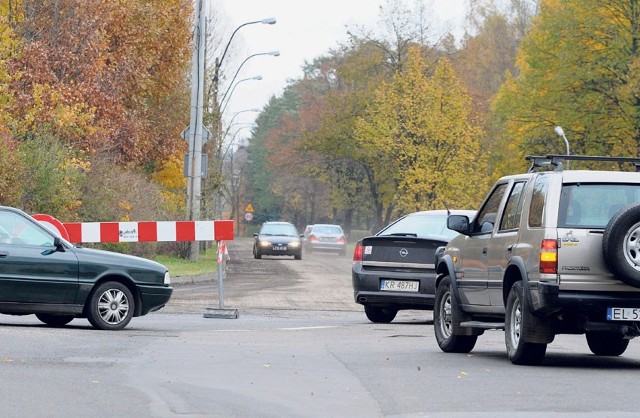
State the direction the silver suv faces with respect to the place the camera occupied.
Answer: facing away from the viewer and to the left of the viewer

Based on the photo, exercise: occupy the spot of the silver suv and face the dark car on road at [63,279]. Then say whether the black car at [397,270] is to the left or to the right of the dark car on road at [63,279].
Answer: right

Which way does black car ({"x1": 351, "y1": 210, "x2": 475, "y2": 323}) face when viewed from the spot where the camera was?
facing away from the viewer and to the right of the viewer

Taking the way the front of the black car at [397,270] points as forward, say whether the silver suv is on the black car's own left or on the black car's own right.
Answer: on the black car's own right

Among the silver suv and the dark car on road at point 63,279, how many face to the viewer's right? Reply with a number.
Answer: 1

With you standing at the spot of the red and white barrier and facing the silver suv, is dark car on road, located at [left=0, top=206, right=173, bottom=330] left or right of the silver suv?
right

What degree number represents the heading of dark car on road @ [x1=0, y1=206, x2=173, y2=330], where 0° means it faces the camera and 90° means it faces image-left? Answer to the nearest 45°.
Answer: approximately 270°
